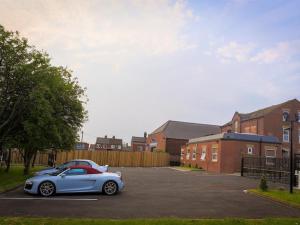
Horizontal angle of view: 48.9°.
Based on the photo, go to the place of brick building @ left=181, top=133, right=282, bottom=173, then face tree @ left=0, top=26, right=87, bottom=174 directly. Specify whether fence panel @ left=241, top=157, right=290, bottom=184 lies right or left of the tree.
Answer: left

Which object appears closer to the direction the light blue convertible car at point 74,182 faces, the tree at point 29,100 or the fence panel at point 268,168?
the tree

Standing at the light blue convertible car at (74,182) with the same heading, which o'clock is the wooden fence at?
The wooden fence is roughly at 3 o'clock from the light blue convertible car.

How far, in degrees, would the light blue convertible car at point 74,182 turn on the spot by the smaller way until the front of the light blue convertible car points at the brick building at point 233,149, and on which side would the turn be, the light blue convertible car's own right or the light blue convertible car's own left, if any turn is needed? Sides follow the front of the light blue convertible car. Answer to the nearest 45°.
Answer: approximately 135° to the light blue convertible car's own right

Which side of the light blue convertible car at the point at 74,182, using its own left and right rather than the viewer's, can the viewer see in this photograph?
left

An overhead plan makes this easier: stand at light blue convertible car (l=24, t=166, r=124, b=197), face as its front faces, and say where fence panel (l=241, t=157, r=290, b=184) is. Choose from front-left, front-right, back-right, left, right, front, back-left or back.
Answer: back-right

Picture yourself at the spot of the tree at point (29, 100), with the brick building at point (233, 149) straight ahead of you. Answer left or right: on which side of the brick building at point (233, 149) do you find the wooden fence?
left

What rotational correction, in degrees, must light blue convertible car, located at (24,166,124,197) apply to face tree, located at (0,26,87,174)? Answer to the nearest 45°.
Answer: approximately 45° to its right

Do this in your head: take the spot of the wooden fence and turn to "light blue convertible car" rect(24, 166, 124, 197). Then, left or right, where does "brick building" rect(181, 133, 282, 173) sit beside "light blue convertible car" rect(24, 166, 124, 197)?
left

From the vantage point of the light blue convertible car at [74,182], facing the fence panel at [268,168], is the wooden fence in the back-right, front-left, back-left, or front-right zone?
front-left
